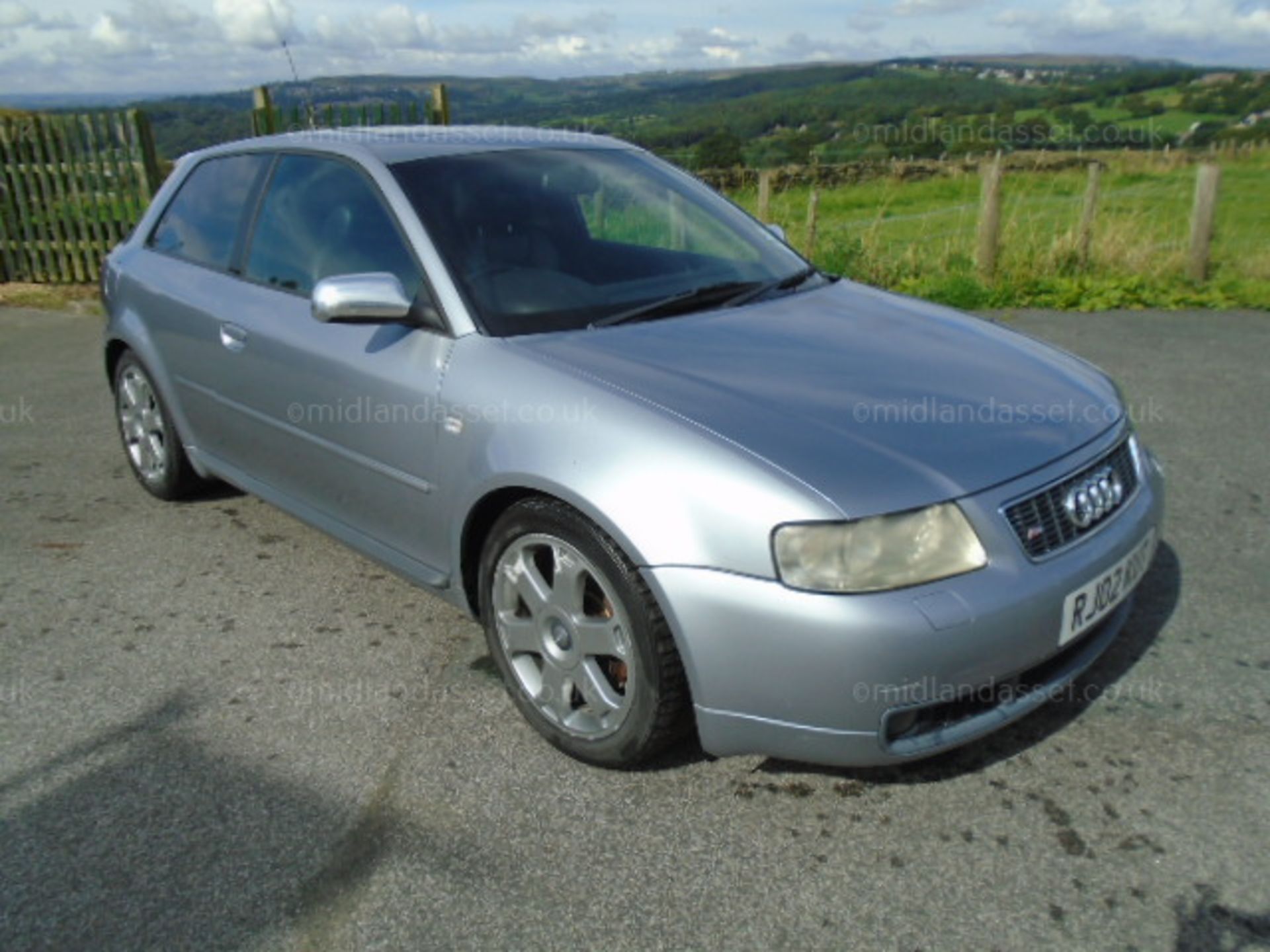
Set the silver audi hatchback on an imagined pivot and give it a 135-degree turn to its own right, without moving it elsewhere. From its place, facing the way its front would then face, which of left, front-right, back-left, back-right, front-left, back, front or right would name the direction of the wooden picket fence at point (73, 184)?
front-right

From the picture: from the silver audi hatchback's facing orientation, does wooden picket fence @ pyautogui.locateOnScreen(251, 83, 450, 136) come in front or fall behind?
behind

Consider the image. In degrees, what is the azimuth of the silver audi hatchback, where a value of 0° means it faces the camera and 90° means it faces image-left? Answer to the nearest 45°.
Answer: approximately 315°
